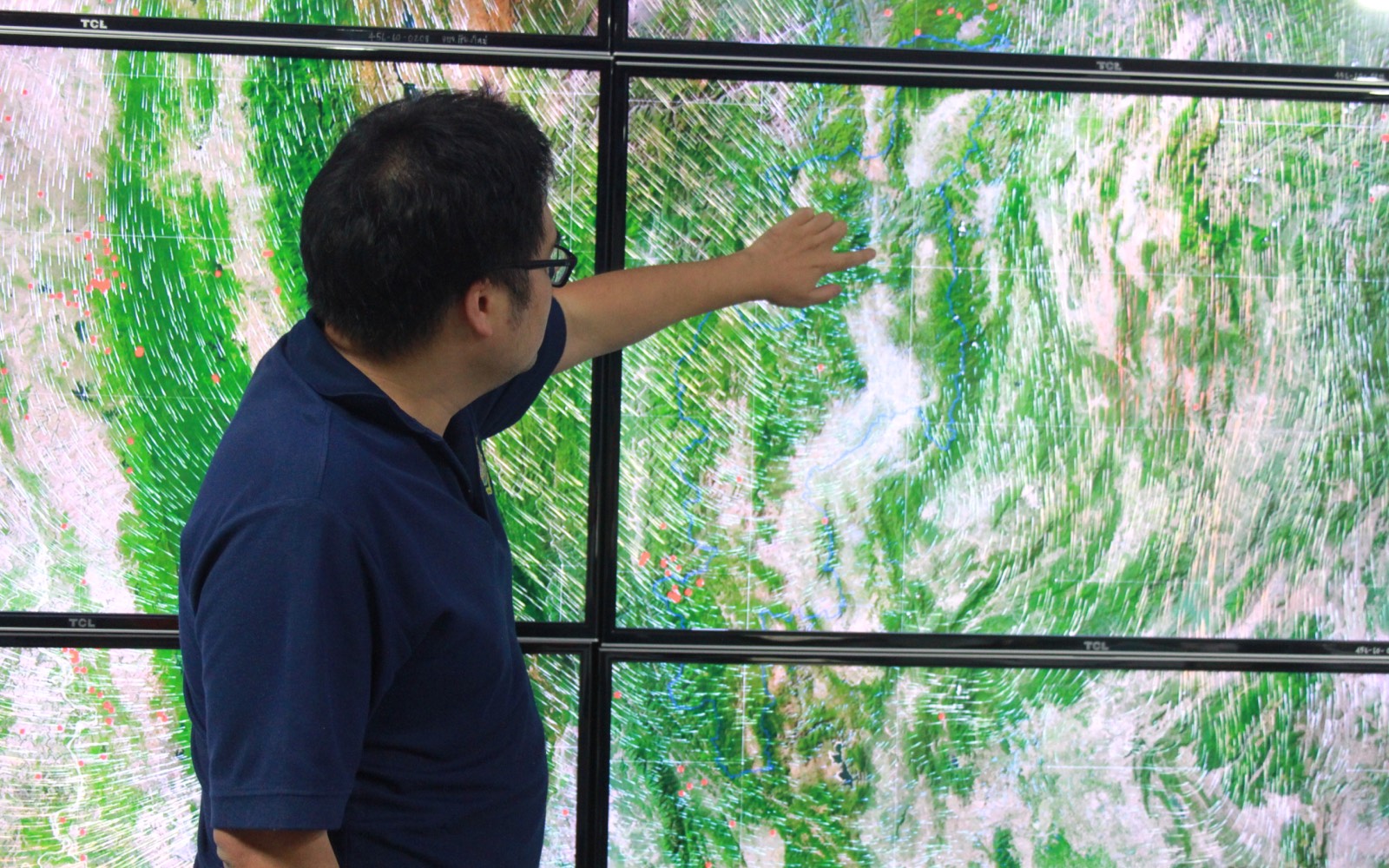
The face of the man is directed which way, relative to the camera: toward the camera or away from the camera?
away from the camera

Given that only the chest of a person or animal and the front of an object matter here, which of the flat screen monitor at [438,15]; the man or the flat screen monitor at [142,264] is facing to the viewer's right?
the man

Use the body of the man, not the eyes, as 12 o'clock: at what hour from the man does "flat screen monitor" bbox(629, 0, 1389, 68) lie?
The flat screen monitor is roughly at 11 o'clock from the man.

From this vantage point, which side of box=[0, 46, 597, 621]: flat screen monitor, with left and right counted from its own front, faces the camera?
front

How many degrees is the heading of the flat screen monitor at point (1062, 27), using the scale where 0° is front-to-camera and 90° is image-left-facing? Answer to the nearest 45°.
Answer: approximately 0°

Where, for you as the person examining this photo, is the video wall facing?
facing the viewer

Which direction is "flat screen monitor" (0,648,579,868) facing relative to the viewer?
toward the camera

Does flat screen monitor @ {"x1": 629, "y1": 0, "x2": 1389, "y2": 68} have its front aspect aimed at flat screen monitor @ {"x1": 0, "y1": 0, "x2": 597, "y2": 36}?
no

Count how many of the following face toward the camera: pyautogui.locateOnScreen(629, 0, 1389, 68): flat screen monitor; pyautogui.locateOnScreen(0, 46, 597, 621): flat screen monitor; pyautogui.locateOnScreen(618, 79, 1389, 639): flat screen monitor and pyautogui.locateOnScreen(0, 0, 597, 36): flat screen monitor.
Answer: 4

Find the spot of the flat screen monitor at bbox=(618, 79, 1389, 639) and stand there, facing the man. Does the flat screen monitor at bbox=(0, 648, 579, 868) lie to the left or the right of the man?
right
